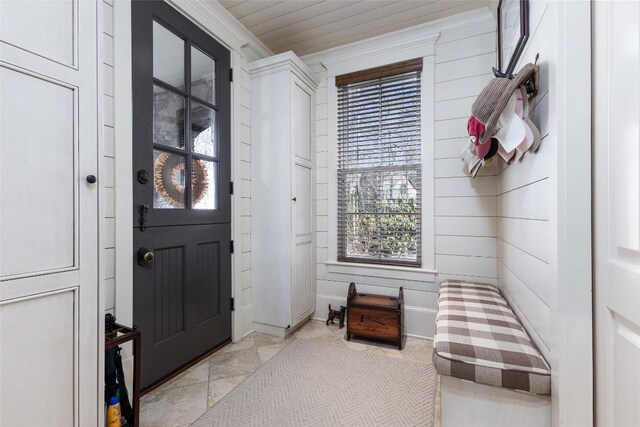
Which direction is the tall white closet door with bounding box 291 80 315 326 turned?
to the viewer's right

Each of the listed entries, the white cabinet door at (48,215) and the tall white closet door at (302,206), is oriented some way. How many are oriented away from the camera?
0

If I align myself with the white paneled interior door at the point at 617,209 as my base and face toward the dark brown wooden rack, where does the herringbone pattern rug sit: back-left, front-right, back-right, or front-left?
front-right

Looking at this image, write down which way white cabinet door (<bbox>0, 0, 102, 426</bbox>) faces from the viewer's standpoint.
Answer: facing the viewer and to the right of the viewer

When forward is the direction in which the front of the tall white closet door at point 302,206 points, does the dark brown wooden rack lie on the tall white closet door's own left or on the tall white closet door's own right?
on the tall white closet door's own right

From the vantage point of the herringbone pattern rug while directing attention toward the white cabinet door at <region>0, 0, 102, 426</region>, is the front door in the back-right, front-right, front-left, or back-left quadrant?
front-right

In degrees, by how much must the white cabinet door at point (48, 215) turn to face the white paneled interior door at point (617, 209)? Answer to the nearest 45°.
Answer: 0° — it already faces it

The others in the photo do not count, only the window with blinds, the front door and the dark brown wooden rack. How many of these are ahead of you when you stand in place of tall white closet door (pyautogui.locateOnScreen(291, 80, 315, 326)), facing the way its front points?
1

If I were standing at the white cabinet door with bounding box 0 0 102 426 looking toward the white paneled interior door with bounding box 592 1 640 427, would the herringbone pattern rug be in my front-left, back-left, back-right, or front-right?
front-left

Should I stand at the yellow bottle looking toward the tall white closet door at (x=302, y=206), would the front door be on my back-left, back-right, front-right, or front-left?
front-left

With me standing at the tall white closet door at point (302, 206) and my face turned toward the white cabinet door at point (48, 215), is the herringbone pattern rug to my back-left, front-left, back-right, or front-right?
front-left

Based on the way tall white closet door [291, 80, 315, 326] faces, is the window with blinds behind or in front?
in front

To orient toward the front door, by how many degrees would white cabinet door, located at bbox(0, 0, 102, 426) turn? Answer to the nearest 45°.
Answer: approximately 90° to its left

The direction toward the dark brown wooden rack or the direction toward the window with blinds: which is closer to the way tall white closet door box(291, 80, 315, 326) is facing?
the window with blinds

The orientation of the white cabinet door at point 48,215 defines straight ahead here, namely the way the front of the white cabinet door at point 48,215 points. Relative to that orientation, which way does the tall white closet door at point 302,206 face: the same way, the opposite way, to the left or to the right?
the same way
